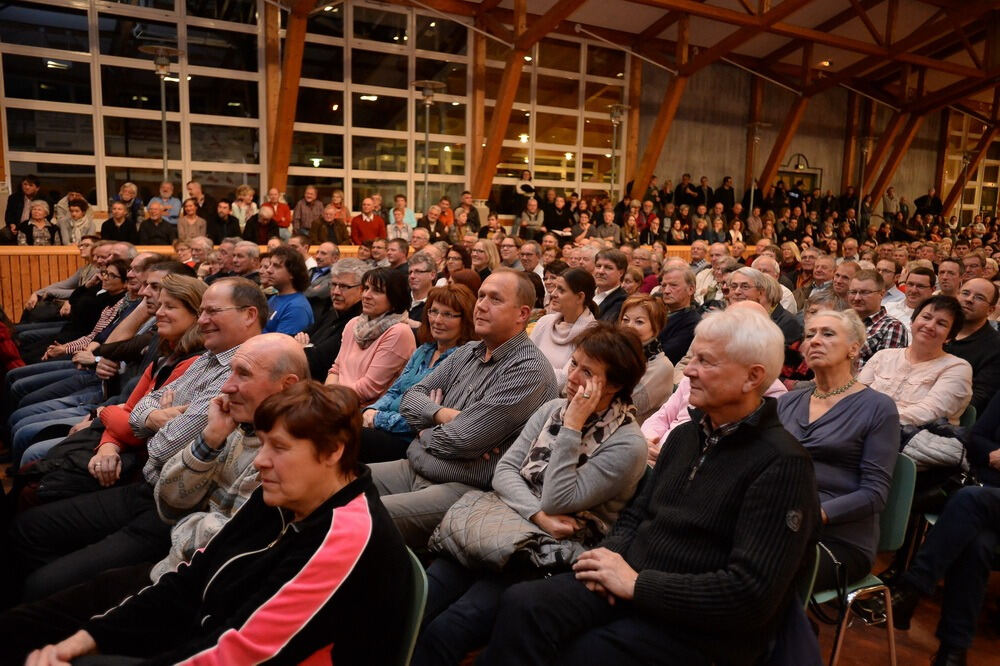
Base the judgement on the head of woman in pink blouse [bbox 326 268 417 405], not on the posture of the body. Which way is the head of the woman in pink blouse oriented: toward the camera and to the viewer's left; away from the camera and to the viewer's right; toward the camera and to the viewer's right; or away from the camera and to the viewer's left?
toward the camera and to the viewer's left

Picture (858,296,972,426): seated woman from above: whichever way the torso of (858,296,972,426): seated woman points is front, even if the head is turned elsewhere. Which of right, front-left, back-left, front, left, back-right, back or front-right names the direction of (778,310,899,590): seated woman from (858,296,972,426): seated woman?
front-left

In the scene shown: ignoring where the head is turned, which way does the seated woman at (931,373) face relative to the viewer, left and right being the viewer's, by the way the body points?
facing the viewer and to the left of the viewer

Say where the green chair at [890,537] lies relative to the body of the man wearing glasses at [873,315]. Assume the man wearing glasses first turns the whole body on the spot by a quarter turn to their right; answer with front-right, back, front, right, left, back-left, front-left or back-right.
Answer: back-left

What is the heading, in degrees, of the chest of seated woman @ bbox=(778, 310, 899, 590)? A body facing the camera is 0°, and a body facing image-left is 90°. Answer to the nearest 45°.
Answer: approximately 45°

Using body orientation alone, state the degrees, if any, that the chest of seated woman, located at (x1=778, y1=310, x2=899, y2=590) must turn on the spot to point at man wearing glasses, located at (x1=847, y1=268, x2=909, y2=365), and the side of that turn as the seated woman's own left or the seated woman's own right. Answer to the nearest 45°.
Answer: approximately 135° to the seated woman's own right

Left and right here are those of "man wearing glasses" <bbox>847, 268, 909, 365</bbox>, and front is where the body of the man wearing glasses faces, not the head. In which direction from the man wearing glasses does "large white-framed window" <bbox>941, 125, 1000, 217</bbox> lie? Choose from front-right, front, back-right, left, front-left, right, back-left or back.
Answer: back-right

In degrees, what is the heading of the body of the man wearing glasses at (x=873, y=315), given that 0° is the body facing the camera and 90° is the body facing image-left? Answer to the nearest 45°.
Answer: approximately 45°

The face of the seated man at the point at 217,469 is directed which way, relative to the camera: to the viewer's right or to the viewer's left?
to the viewer's left

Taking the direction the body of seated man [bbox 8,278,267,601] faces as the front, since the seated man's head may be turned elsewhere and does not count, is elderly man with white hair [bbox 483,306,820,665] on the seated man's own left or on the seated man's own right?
on the seated man's own left

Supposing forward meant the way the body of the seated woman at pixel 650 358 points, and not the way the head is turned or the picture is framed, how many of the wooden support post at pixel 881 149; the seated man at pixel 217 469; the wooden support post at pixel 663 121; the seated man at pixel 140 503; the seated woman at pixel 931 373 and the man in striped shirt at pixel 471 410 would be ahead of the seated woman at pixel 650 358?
3

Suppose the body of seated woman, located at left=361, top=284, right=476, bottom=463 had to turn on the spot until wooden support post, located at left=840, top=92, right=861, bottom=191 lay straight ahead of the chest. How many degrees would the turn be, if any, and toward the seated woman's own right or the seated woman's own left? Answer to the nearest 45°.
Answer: approximately 180°

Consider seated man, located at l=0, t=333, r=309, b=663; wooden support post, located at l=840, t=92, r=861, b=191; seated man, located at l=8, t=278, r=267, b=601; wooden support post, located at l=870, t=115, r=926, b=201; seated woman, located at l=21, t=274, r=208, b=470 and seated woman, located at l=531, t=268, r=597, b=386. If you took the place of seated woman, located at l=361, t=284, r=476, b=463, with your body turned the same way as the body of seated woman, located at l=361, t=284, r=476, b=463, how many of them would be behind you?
3
